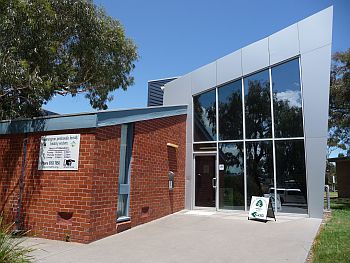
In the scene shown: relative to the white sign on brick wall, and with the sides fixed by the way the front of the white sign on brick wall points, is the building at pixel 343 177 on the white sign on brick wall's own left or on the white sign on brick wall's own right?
on the white sign on brick wall's own left

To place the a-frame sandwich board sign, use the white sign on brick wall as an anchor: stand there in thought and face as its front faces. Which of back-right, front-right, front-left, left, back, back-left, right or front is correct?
left

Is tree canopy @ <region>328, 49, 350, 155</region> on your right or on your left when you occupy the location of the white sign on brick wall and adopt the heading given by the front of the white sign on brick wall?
on your left

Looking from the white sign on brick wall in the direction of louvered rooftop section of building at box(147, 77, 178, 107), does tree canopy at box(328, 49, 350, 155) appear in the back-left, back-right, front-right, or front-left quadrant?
front-right

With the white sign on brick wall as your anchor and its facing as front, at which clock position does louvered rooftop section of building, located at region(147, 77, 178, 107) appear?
The louvered rooftop section of building is roughly at 7 o'clock from the white sign on brick wall.

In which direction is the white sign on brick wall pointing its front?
toward the camera
